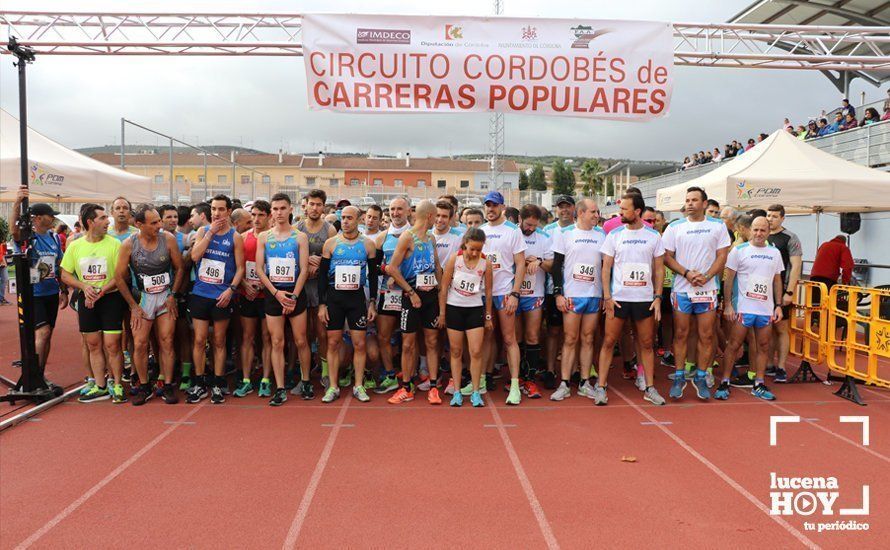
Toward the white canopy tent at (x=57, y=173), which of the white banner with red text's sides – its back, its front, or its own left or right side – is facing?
right

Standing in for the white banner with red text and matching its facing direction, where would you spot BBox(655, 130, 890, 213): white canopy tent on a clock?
The white canopy tent is roughly at 8 o'clock from the white banner with red text.

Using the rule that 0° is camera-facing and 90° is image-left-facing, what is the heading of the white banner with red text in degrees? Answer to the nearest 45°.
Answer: approximately 0°

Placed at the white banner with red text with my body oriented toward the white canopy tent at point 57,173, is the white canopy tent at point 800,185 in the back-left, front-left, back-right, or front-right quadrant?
back-right
